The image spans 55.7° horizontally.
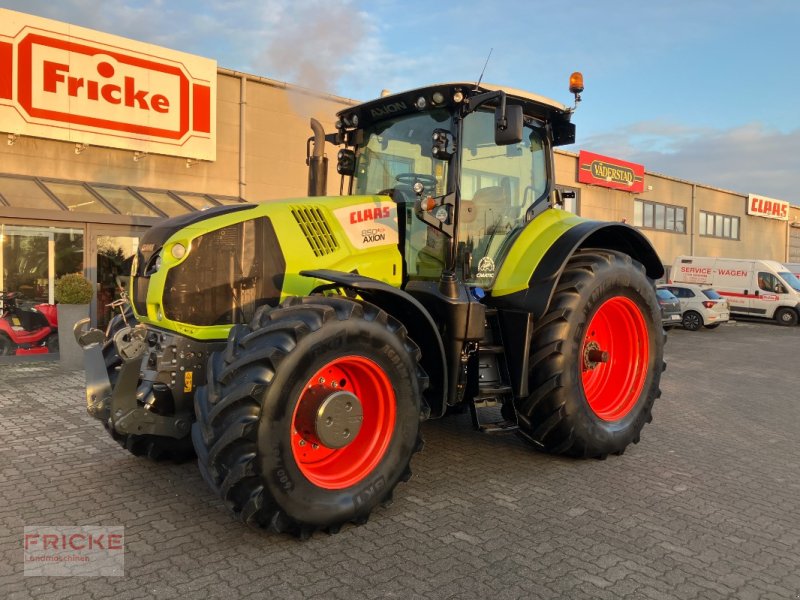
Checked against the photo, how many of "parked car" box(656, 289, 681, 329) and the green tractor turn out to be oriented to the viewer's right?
0

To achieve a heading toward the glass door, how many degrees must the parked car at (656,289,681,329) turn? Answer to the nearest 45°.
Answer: approximately 90° to its left

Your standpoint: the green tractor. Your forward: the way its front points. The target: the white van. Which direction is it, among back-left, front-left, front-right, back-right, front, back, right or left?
back

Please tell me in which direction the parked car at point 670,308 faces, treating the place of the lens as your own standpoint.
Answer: facing away from the viewer and to the left of the viewer

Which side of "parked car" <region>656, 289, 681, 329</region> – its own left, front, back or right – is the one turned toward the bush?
left

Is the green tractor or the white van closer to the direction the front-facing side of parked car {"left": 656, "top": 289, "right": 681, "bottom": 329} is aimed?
the white van

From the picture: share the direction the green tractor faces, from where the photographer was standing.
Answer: facing the viewer and to the left of the viewer

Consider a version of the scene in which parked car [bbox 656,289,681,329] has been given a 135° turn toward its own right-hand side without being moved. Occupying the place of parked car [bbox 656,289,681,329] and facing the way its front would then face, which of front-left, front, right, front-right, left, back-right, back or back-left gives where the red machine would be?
back-right

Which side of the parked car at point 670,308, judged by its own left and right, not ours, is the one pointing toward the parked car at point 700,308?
right

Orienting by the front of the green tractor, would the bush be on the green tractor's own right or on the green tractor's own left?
on the green tractor's own right

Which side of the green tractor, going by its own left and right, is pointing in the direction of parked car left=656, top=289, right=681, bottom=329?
back

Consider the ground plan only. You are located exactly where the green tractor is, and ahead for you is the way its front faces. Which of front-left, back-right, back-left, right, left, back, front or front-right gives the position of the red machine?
right

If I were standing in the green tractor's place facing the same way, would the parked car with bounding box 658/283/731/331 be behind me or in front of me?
behind

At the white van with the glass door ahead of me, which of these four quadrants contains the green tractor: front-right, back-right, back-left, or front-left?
front-left
